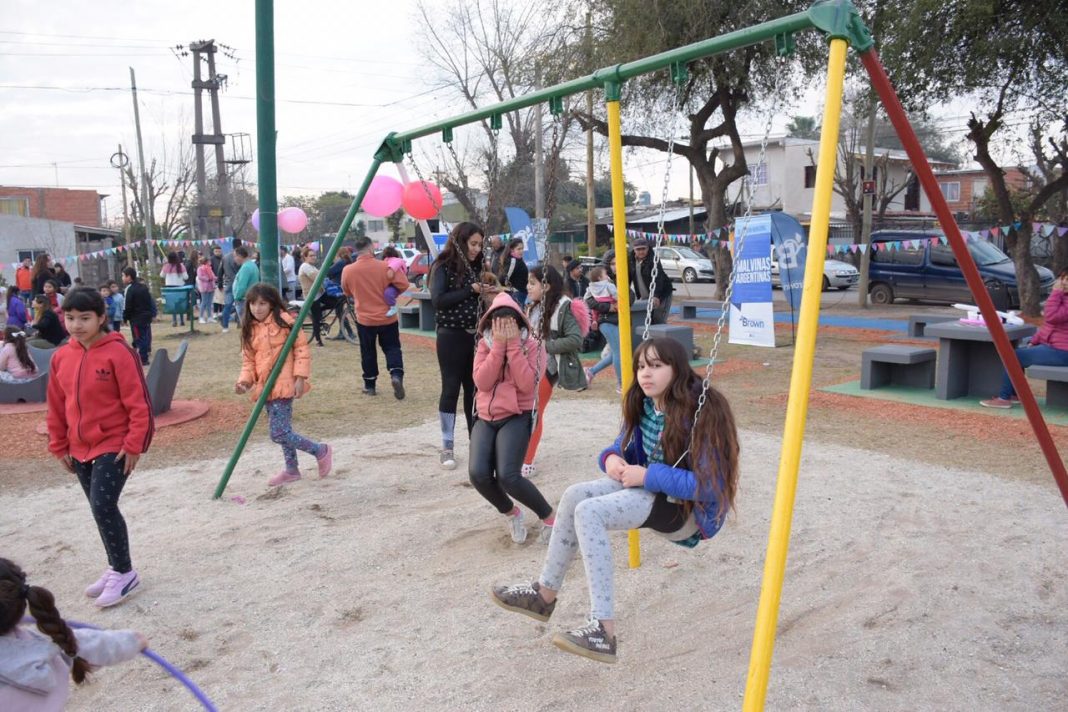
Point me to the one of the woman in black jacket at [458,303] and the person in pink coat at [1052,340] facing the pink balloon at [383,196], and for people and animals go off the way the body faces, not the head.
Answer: the person in pink coat

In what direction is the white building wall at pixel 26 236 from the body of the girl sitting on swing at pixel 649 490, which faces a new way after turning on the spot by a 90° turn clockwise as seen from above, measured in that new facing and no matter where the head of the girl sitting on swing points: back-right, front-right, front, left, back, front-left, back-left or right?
front

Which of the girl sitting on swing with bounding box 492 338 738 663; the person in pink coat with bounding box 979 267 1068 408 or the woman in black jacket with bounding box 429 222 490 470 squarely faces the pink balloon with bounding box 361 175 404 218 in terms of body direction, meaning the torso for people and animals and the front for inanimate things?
the person in pink coat

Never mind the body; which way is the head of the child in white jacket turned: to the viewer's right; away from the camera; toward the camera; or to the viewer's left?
away from the camera

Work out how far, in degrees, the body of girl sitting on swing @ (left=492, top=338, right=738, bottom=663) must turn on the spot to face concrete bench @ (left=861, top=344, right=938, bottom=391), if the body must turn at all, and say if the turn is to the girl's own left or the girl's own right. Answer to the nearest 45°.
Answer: approximately 180°

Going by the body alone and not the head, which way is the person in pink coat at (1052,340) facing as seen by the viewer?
to the viewer's left

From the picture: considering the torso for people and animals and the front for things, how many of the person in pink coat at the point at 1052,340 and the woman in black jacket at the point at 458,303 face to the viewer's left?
1

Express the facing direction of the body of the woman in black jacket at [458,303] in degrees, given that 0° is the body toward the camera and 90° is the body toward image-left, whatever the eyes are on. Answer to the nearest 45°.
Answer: approximately 315°

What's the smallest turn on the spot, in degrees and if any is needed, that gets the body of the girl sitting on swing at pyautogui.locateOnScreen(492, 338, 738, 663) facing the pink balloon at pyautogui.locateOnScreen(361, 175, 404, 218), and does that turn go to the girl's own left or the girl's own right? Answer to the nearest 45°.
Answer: approximately 135° to the girl's own right

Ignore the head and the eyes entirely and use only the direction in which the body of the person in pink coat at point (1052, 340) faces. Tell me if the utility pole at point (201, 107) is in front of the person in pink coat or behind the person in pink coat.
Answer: in front

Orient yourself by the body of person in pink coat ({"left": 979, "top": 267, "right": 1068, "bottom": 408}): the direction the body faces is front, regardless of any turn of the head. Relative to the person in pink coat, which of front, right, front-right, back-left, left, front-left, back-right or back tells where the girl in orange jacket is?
front-left

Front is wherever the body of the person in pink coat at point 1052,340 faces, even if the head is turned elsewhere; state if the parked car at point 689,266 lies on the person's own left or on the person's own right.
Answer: on the person's own right

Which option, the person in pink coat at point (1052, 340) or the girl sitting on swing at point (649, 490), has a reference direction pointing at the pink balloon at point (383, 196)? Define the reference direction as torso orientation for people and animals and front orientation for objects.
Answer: the person in pink coat
